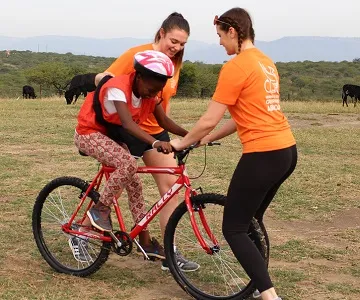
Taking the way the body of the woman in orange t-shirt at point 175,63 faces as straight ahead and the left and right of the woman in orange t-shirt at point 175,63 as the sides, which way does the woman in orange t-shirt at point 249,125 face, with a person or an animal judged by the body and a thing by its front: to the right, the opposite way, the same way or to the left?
the opposite way

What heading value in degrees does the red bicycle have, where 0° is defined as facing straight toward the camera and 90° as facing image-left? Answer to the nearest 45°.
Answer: approximately 315°

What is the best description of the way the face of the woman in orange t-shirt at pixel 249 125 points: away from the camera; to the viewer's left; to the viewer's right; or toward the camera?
to the viewer's left

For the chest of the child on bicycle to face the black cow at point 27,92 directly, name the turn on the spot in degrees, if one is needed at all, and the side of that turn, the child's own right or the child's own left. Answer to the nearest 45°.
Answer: approximately 135° to the child's own left

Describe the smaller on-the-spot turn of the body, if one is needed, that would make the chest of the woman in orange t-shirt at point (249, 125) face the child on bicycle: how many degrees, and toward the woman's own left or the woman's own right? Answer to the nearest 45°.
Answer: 0° — they already face them

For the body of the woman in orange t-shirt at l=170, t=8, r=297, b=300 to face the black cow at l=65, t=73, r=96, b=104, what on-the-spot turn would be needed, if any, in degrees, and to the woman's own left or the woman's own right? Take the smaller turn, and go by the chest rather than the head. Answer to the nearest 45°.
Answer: approximately 45° to the woman's own right

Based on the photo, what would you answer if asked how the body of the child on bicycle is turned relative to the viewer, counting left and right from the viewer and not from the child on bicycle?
facing the viewer and to the right of the viewer

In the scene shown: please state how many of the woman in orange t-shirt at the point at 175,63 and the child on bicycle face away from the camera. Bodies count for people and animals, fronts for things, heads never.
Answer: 0

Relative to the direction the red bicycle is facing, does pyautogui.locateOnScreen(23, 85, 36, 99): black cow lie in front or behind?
behind

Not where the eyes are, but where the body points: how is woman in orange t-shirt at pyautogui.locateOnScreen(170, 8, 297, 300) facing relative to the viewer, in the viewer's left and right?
facing away from the viewer and to the left of the viewer

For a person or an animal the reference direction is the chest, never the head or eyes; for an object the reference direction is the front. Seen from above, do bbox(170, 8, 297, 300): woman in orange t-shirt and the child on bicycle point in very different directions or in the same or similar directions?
very different directions

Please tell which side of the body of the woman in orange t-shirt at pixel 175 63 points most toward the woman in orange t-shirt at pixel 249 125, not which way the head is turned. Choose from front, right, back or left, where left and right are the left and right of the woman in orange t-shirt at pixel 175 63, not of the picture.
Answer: front

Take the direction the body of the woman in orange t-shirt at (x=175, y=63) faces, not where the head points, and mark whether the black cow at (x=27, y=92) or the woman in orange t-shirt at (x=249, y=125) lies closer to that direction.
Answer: the woman in orange t-shirt

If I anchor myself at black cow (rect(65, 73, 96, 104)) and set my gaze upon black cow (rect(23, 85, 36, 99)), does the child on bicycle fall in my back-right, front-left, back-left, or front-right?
back-left
